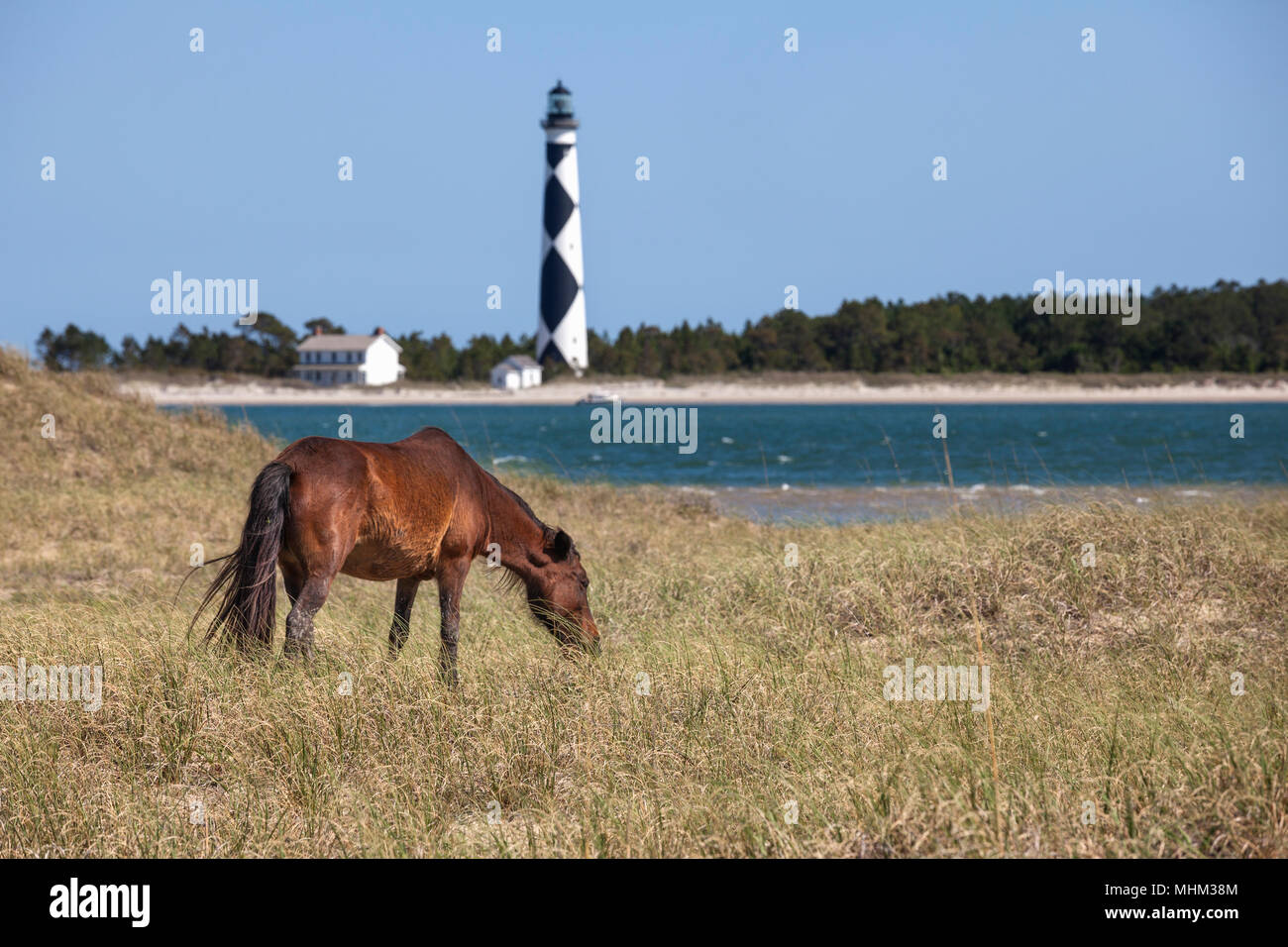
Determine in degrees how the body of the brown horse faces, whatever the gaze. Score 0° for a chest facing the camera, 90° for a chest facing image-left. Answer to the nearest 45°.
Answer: approximately 270°
